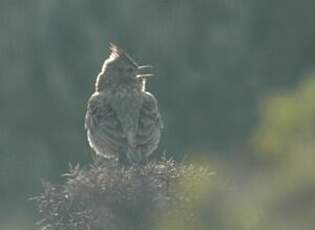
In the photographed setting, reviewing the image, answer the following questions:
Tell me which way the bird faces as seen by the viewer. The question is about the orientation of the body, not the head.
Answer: away from the camera

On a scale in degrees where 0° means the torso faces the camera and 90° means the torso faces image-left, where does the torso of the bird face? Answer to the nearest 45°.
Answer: approximately 180°
